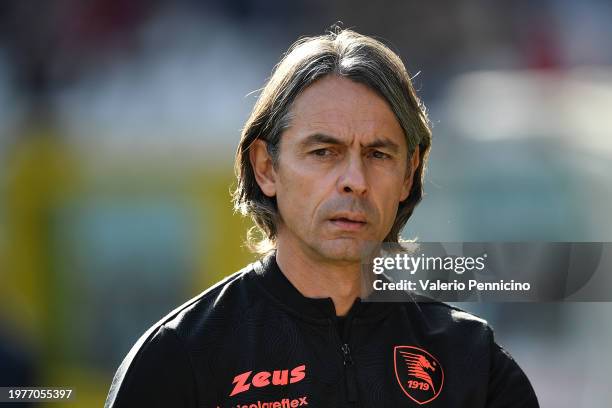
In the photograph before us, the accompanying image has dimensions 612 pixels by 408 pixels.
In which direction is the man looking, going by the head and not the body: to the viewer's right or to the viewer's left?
to the viewer's right

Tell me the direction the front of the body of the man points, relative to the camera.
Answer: toward the camera
